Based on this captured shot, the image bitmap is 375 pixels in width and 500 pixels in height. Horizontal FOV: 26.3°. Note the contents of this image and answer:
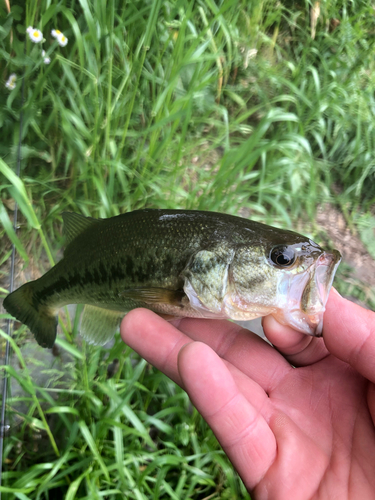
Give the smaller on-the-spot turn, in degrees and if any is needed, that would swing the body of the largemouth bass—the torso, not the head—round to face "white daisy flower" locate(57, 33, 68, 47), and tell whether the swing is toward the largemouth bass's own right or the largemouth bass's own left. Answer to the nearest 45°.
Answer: approximately 135° to the largemouth bass's own left

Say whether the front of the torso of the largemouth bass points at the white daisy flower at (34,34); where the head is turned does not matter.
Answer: no

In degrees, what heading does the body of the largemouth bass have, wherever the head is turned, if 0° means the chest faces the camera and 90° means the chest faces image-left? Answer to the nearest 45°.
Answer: approximately 270°

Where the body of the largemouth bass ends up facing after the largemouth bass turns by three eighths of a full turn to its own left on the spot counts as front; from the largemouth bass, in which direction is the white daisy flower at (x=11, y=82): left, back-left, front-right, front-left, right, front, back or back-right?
front
